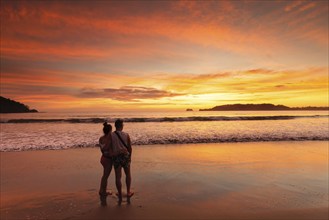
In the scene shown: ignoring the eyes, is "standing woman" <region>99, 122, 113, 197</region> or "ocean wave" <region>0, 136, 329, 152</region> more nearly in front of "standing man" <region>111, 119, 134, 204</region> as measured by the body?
the ocean wave

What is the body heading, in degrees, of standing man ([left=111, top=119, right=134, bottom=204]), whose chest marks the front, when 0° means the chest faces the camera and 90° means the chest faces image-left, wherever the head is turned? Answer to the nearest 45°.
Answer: approximately 180°

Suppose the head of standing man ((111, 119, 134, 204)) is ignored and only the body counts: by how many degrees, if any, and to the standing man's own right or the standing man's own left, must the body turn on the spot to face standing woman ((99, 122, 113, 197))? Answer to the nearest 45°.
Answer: approximately 45° to the standing man's own left

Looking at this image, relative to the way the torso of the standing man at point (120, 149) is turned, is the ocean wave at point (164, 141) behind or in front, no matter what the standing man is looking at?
in front
